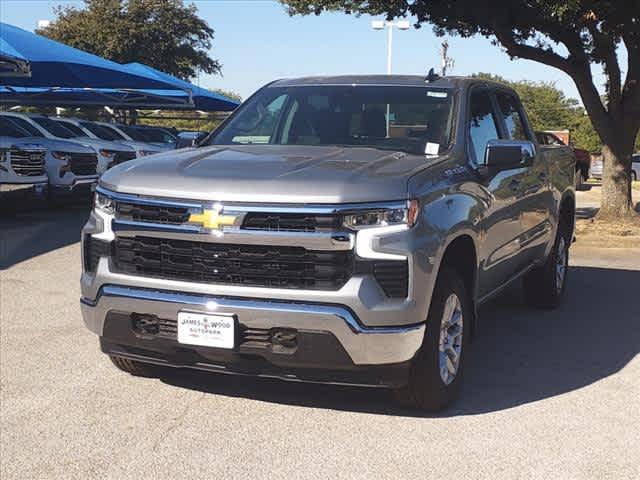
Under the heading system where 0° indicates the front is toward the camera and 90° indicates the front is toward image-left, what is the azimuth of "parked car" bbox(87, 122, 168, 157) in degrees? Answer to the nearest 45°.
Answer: approximately 315°

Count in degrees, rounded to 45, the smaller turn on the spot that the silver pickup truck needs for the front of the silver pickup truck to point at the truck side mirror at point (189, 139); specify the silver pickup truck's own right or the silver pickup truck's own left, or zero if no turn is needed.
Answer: approximately 90° to the silver pickup truck's own right

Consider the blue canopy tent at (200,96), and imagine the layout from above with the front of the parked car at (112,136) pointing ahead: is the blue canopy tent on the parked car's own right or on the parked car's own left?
on the parked car's own left

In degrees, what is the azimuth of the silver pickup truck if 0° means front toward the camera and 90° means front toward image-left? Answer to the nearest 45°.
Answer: approximately 45°

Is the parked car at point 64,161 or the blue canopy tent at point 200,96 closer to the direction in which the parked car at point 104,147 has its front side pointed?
the parked car
